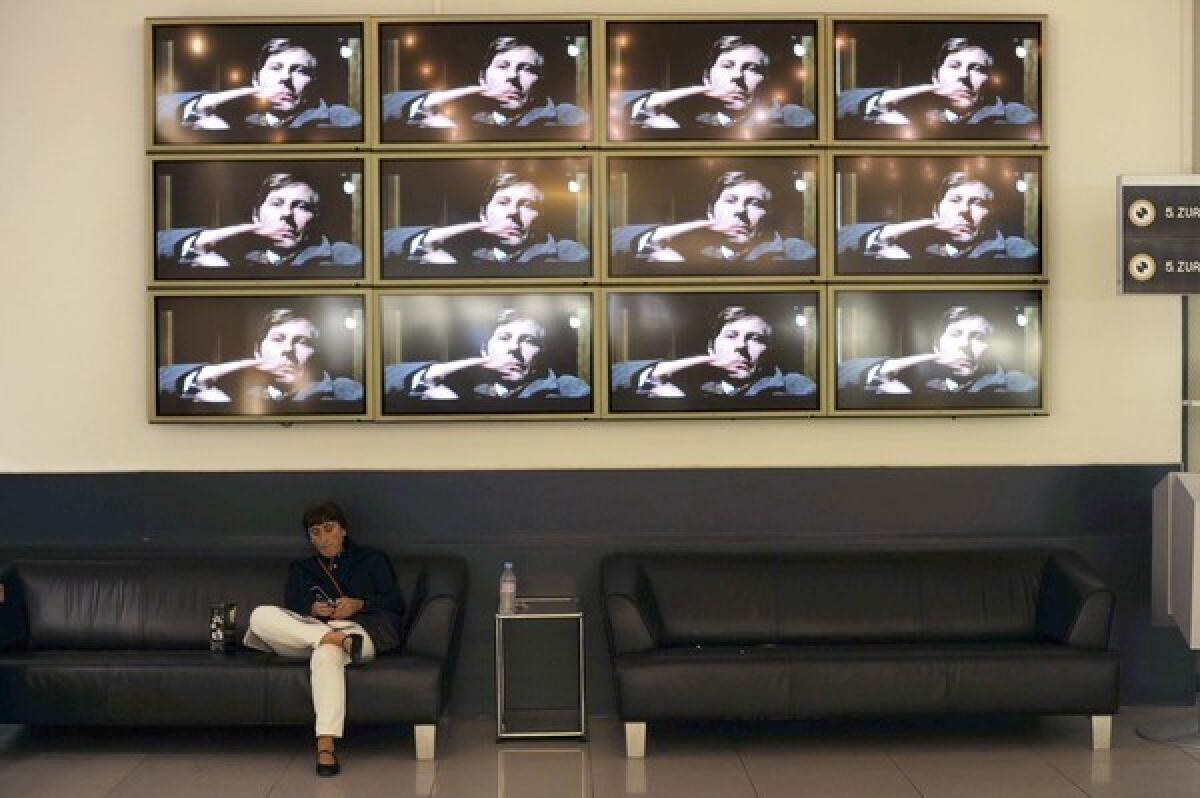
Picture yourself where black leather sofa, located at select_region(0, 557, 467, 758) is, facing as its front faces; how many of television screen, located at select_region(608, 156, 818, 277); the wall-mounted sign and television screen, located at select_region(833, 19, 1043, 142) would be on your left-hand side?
3

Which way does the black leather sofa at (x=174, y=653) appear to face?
toward the camera

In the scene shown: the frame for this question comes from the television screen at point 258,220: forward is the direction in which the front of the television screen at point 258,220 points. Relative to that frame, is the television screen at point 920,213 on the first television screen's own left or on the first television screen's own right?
on the first television screen's own left

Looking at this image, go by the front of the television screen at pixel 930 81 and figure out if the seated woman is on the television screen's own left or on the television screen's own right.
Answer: on the television screen's own right

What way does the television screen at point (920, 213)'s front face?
toward the camera

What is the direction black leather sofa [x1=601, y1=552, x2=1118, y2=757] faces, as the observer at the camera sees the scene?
facing the viewer

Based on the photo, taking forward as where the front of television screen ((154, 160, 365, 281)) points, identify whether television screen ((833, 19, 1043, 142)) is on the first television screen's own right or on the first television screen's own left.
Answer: on the first television screen's own left

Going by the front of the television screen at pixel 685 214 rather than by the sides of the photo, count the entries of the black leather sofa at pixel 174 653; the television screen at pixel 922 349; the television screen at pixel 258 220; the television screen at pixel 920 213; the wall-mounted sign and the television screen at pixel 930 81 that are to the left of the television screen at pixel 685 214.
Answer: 4
